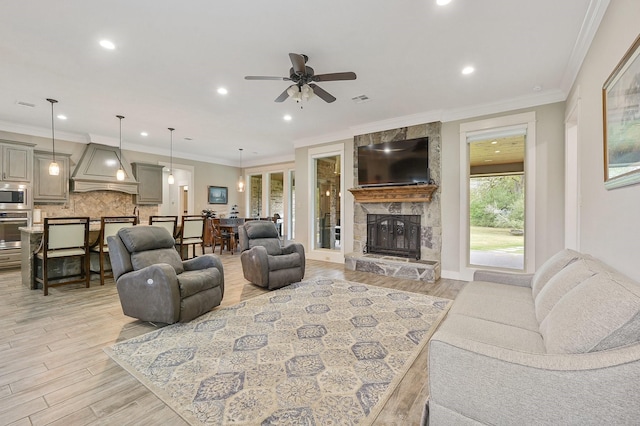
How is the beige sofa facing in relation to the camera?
to the viewer's left

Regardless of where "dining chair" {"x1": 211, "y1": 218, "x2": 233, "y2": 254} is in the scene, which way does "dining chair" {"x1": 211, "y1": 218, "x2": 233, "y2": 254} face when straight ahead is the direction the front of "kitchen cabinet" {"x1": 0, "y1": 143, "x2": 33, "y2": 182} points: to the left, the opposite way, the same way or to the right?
to the left

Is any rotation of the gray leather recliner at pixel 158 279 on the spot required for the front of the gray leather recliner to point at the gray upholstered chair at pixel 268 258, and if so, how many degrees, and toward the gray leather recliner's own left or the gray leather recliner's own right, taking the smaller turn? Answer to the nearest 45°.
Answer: approximately 90° to the gray leather recliner's own left

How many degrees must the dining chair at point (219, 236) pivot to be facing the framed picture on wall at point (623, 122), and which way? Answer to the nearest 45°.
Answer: approximately 135° to its right

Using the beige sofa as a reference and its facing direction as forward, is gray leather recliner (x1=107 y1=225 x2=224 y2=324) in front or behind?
in front

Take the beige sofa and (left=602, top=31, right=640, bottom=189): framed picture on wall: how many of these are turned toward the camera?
0

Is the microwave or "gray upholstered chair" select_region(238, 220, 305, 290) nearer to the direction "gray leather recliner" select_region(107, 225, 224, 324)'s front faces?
the gray upholstered chair

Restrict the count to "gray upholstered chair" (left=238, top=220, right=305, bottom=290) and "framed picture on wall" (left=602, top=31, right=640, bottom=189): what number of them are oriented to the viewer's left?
1

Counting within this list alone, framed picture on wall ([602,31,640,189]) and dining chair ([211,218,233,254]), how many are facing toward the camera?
0

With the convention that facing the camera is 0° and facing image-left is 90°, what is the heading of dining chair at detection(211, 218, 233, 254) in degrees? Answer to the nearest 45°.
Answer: approximately 225°

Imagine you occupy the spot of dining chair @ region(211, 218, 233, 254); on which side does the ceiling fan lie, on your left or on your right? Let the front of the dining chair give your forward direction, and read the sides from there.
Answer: on your right

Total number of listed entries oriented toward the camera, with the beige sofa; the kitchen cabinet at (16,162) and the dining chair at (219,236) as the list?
1

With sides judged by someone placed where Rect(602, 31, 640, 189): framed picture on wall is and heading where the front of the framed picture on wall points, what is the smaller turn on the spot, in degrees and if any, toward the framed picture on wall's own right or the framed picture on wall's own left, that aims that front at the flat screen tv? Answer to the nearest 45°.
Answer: approximately 45° to the framed picture on wall's own right

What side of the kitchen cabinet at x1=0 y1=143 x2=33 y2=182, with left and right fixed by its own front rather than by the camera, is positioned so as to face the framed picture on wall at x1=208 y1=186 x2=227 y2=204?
left

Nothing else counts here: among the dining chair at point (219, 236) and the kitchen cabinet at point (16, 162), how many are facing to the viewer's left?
0

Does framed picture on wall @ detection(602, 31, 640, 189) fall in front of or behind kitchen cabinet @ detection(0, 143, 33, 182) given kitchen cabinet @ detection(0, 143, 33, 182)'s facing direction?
in front

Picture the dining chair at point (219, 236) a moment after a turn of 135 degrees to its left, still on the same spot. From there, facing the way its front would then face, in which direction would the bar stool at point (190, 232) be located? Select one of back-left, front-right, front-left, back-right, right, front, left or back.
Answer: left

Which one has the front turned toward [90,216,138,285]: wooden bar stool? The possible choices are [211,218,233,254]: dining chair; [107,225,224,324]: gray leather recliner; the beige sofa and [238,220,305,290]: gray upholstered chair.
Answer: the beige sofa

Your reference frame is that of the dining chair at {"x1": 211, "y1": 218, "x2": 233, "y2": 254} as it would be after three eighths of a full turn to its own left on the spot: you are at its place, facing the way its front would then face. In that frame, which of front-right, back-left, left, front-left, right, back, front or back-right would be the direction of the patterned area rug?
left

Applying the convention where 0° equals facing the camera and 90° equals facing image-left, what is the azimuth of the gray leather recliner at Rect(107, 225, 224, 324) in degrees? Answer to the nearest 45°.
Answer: approximately 315°
